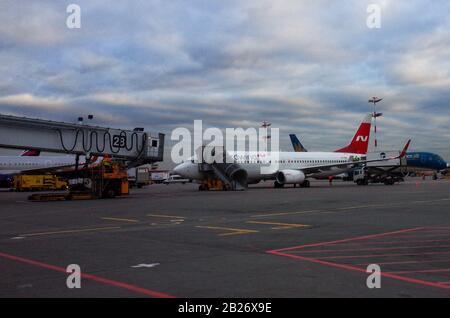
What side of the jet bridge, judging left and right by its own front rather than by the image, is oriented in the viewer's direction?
right

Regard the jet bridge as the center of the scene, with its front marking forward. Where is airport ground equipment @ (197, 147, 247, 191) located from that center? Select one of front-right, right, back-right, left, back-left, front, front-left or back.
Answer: front-left
